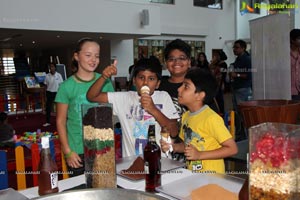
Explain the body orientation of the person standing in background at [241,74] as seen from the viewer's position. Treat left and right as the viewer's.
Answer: facing to the left of the viewer

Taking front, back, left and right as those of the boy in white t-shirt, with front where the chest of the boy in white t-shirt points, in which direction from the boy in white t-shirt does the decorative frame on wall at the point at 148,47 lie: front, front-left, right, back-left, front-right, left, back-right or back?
back

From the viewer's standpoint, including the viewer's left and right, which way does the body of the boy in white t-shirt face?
facing the viewer

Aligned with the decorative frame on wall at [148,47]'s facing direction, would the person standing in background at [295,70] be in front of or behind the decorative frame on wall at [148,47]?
in front

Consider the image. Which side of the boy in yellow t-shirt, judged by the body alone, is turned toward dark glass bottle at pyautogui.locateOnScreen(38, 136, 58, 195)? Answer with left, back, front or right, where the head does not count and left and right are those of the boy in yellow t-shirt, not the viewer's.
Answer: front

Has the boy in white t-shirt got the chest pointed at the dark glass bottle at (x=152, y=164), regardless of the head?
yes

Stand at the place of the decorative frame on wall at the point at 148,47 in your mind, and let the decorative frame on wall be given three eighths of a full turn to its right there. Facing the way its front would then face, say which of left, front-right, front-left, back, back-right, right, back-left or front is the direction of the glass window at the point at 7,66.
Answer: front-left

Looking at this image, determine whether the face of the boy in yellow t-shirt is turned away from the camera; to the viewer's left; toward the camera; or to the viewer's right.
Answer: to the viewer's left

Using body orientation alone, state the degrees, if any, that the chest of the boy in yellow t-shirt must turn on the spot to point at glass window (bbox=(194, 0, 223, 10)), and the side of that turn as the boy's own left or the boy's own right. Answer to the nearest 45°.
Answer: approximately 135° to the boy's own right

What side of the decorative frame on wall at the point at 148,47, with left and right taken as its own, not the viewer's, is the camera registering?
front
